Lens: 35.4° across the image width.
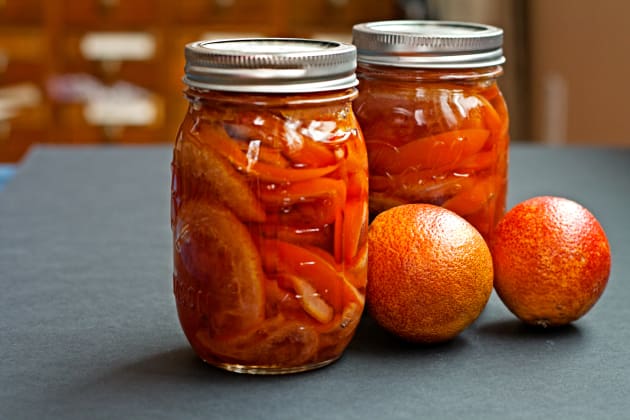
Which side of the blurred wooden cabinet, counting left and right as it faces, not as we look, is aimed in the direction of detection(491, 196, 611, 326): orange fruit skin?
front

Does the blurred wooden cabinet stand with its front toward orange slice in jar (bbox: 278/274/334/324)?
yes

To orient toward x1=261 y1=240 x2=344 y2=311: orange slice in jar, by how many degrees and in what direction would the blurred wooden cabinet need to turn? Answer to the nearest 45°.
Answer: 0° — it already faces it

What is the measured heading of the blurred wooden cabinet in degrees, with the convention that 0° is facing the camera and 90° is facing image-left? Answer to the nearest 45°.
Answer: approximately 0°

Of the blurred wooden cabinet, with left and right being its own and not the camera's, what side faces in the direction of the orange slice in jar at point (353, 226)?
front

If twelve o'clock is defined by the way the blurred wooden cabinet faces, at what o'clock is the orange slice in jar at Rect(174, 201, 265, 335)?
The orange slice in jar is roughly at 12 o'clock from the blurred wooden cabinet.

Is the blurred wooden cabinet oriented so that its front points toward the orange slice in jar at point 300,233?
yes

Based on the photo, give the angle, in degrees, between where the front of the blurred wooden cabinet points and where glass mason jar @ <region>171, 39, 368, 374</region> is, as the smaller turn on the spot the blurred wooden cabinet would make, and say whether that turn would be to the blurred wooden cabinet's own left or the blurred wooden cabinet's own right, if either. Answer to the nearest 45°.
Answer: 0° — it already faces it

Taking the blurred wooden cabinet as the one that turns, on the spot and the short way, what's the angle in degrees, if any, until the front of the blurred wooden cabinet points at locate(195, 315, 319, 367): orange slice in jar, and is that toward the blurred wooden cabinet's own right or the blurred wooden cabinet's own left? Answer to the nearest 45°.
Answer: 0° — it already faces it
